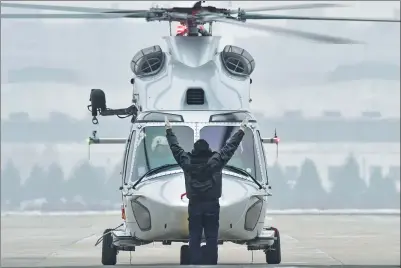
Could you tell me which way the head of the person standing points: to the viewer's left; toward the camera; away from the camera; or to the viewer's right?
away from the camera

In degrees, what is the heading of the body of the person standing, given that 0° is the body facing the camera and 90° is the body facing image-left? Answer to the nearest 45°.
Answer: approximately 180°

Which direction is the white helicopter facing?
toward the camera

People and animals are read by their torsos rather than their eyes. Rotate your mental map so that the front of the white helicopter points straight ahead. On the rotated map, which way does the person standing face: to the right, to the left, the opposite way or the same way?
the opposite way

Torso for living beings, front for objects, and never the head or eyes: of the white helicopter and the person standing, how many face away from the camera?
1
